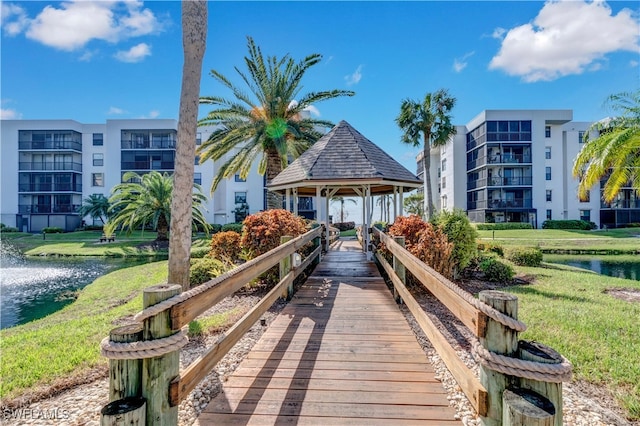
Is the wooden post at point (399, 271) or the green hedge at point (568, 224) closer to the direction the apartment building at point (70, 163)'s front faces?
the wooden post

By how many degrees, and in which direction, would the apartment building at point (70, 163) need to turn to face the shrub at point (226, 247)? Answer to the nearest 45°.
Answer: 0° — it already faces it

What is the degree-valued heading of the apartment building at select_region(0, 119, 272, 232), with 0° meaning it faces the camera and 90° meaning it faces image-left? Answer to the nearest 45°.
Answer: approximately 0°

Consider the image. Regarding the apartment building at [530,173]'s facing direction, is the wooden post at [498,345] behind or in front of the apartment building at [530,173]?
in front

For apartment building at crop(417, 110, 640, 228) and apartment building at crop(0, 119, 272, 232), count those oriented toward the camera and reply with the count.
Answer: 2

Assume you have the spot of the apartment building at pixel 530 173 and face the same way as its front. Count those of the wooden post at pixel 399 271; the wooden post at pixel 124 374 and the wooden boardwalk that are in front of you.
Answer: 3

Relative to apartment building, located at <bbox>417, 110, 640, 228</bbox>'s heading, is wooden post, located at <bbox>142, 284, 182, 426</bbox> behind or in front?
in front

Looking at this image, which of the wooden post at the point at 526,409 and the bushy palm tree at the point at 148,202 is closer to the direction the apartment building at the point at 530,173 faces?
the wooden post

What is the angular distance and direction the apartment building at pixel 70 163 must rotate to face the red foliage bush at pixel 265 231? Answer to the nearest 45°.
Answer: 0° — it already faces it
